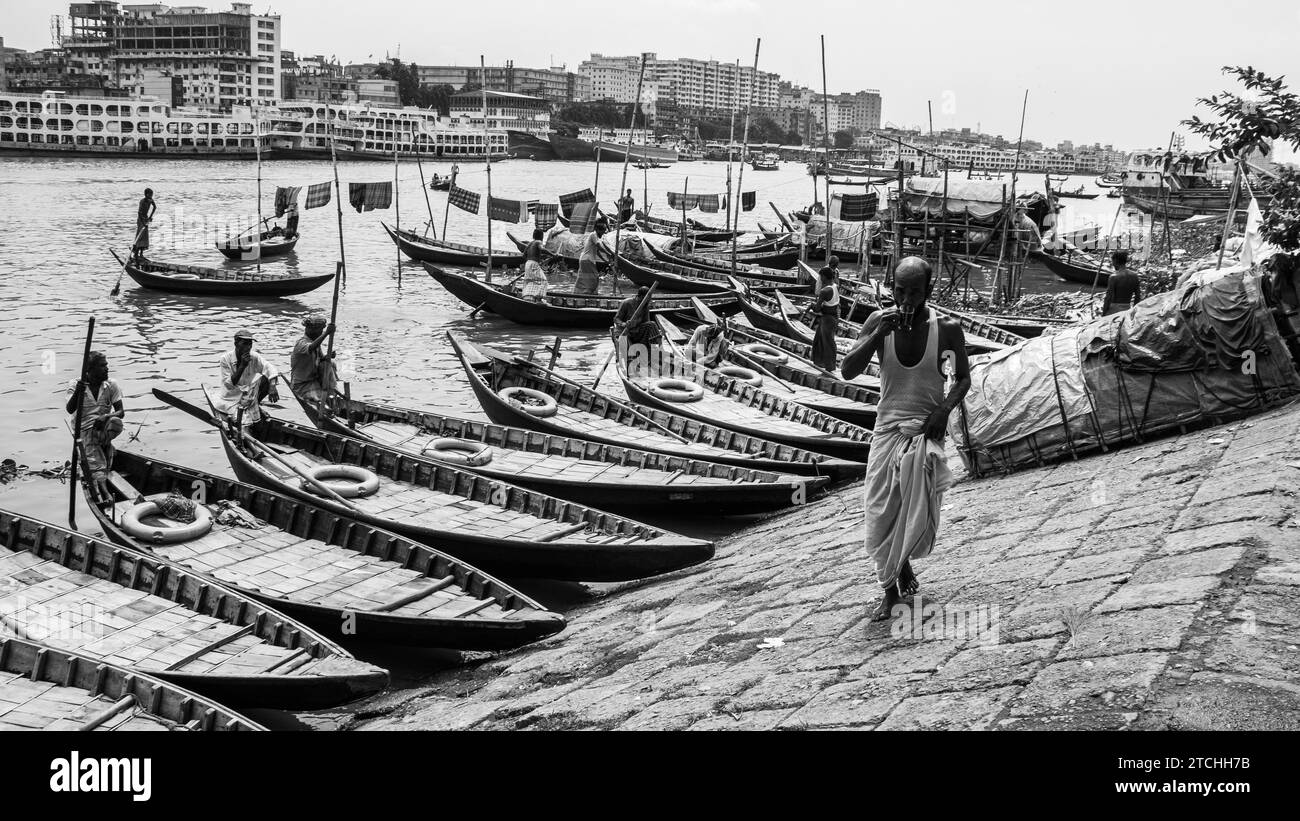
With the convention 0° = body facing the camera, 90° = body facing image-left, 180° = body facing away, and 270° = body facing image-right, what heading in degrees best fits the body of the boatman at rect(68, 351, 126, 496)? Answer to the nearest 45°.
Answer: approximately 0°

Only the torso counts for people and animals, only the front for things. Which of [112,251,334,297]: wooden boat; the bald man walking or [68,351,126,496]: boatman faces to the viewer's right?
the wooden boat

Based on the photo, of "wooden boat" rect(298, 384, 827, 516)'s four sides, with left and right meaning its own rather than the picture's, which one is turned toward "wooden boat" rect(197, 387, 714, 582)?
right

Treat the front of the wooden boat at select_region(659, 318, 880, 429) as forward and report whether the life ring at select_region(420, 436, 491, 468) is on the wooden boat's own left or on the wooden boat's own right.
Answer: on the wooden boat's own right

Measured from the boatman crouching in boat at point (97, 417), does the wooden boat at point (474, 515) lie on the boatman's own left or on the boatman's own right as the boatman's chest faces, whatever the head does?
on the boatman's own left

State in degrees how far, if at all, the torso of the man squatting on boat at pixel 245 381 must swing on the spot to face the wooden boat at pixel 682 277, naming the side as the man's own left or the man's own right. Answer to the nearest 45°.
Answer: approximately 90° to the man's own left

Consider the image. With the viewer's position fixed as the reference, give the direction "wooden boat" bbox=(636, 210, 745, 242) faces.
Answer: facing to the right of the viewer

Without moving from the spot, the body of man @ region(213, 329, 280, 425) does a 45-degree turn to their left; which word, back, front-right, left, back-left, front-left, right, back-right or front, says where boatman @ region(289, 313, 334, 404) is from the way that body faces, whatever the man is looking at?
front-left

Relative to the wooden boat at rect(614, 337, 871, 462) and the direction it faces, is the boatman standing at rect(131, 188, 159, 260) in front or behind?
behind

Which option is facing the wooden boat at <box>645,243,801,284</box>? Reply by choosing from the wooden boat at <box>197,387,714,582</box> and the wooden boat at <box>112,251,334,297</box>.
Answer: the wooden boat at <box>112,251,334,297</box>

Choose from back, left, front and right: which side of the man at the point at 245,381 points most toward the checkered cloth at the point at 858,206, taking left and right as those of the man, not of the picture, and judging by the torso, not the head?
left

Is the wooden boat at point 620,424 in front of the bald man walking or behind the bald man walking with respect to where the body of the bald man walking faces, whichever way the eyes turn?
behind
